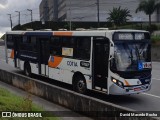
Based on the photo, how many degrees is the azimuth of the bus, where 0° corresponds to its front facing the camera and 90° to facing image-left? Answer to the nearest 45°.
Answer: approximately 315°
